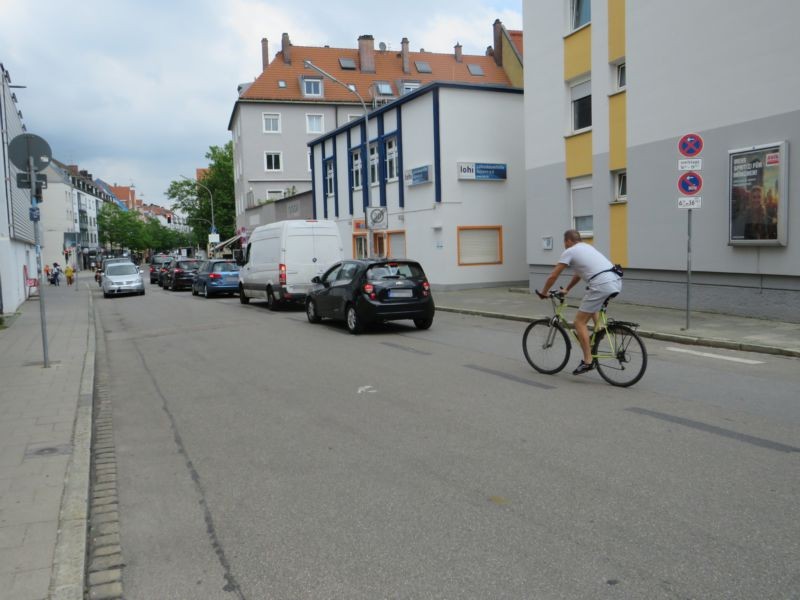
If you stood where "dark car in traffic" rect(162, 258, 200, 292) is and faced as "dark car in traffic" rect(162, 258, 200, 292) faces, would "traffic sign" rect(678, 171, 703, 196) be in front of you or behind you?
behind

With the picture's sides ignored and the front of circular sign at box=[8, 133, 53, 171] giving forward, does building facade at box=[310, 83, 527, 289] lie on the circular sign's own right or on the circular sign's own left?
on the circular sign's own right

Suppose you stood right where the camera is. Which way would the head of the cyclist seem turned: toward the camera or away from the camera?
away from the camera

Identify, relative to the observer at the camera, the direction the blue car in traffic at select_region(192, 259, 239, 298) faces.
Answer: facing away from the viewer and to the left of the viewer

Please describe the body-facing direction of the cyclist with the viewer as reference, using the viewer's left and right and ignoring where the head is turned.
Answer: facing away from the viewer and to the left of the viewer

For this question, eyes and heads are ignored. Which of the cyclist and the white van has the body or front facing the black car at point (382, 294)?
the cyclist

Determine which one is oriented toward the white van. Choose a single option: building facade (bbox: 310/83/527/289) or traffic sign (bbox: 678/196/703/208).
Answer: the building facade

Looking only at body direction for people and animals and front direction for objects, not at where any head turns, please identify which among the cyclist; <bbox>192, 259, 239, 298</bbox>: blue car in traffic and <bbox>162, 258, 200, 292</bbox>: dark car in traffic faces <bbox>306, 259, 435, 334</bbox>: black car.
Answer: the cyclist

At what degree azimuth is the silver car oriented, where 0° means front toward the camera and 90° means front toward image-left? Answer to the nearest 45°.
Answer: approximately 0°

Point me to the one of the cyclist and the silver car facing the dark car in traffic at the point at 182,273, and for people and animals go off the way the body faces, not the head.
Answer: the cyclist

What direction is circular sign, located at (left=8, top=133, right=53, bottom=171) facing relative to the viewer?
away from the camera
